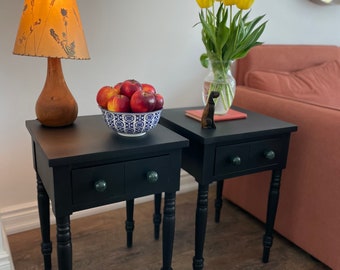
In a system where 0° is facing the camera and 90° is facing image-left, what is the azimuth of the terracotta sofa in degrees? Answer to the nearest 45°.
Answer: approximately 315°

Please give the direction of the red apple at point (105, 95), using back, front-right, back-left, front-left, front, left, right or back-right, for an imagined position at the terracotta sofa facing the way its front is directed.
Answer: right

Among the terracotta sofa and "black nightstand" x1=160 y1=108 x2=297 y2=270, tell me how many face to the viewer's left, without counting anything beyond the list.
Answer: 0

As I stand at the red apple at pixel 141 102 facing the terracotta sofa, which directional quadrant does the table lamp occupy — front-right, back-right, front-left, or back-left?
back-left

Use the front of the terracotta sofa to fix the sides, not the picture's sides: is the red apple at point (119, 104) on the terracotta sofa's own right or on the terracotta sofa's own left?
on the terracotta sofa's own right

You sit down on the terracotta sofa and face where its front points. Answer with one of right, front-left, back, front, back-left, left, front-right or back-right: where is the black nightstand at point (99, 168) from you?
right

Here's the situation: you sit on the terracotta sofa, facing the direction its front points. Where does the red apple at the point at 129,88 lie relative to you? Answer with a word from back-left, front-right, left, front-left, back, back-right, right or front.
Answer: right

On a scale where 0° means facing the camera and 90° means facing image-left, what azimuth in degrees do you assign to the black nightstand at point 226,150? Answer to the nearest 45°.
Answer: approximately 315°
